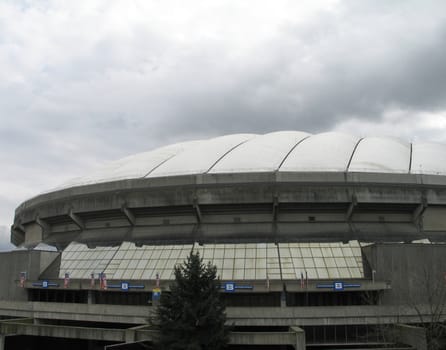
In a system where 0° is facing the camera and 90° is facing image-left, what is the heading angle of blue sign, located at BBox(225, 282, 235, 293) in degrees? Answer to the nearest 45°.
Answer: approximately 0°

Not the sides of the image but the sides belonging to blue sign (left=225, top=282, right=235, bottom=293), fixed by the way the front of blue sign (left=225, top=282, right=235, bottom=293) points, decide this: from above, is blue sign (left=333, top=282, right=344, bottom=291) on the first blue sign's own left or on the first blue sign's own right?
on the first blue sign's own left

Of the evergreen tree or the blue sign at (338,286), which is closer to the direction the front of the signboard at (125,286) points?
the evergreen tree

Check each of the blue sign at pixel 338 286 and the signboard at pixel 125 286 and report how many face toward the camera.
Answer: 2

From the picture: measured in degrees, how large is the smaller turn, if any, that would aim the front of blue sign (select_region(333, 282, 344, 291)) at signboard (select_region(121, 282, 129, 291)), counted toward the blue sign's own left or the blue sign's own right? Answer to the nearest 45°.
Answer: approximately 90° to the blue sign's own right

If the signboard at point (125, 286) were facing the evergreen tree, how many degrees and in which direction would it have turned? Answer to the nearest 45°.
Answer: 0° — it already faces it

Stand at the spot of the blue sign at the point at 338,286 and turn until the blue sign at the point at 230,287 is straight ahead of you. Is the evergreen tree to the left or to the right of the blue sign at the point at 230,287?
left

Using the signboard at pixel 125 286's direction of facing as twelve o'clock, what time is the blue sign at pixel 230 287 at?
The blue sign is roughly at 10 o'clock from the signboard.

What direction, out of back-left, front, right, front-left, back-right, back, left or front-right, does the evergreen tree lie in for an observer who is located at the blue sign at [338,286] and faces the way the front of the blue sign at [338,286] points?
front-right

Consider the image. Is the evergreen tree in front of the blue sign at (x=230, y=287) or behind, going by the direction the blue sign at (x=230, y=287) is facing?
in front
